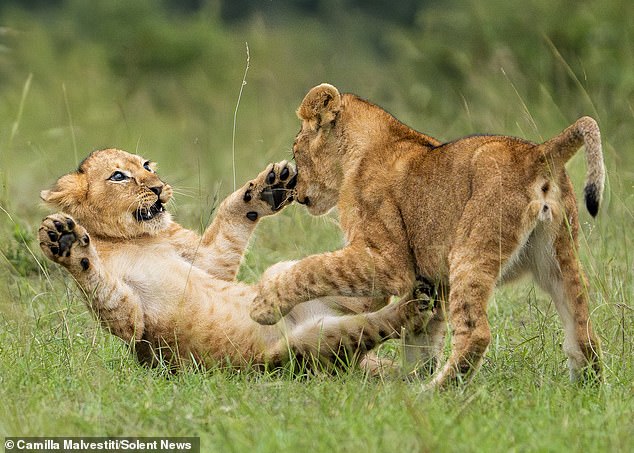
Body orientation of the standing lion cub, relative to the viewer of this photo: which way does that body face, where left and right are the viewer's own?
facing away from the viewer and to the left of the viewer

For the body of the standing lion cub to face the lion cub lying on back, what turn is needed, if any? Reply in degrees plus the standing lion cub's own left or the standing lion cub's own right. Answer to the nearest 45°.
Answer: approximately 45° to the standing lion cub's own left
